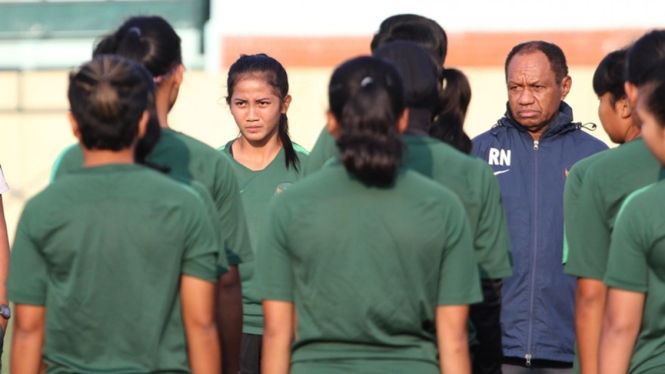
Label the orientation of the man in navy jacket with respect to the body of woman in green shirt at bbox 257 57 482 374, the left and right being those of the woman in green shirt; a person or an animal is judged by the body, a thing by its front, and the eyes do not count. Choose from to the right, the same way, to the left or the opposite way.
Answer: the opposite way

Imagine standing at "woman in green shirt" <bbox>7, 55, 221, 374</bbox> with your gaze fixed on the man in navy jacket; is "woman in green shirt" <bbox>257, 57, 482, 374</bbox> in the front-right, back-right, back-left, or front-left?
front-right

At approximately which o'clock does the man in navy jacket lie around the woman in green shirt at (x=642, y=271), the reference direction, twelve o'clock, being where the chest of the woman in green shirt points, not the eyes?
The man in navy jacket is roughly at 1 o'clock from the woman in green shirt.

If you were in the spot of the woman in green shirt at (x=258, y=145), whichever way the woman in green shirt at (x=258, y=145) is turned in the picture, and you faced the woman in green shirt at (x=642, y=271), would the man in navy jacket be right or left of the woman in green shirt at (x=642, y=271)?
left

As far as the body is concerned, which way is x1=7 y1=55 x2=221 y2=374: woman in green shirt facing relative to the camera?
away from the camera

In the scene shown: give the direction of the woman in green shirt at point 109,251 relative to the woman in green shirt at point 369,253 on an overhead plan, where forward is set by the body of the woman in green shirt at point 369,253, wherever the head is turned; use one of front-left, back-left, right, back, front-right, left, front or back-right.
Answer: left

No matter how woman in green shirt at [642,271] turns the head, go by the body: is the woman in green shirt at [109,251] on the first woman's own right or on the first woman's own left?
on the first woman's own left

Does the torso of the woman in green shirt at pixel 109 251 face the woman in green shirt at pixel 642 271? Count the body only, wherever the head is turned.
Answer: no

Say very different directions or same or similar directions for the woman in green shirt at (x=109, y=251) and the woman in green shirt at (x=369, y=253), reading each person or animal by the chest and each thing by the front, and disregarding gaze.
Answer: same or similar directions

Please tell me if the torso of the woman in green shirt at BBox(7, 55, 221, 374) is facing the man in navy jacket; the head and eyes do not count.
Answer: no

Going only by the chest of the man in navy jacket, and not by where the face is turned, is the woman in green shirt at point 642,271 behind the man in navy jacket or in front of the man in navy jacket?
in front

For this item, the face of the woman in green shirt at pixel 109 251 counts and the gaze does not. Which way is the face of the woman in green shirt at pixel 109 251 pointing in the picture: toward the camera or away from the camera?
away from the camera

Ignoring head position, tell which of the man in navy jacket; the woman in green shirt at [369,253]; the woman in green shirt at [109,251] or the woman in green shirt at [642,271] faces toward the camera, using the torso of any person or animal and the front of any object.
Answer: the man in navy jacket

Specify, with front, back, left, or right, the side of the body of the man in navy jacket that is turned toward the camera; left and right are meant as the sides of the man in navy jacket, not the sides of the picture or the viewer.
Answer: front

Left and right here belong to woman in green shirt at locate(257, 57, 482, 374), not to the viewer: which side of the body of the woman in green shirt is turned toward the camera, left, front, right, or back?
back

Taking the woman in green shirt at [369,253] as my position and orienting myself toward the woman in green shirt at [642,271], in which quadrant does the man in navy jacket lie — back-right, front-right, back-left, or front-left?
front-left

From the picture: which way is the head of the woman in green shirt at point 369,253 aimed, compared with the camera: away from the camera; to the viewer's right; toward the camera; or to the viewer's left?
away from the camera

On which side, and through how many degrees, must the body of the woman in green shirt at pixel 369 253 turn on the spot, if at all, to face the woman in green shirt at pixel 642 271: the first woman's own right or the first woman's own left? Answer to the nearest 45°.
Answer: approximately 90° to the first woman's own right

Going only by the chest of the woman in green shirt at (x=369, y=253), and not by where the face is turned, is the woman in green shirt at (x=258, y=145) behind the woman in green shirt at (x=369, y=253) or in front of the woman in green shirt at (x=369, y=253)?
in front

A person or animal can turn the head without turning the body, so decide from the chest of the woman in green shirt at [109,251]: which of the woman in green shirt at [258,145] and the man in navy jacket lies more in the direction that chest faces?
the woman in green shirt
